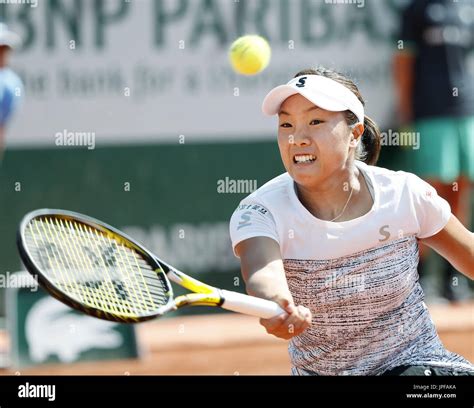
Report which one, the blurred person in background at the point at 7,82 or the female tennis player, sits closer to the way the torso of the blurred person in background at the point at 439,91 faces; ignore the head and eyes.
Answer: the female tennis player

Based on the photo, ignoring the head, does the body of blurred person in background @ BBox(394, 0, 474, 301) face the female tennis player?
yes

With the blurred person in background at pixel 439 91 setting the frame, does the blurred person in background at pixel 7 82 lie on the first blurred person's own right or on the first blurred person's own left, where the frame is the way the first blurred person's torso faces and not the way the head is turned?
on the first blurred person's own right

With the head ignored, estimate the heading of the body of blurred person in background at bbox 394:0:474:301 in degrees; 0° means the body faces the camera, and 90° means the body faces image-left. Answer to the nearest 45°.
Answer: approximately 0°
